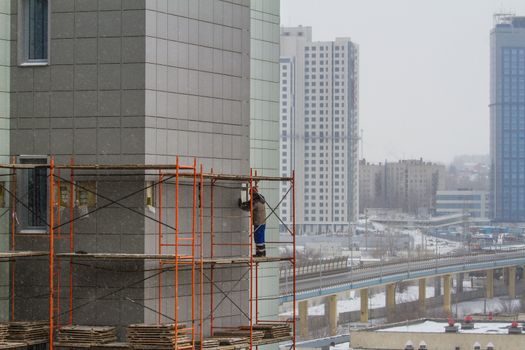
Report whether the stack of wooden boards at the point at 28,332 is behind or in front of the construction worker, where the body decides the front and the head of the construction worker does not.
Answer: in front

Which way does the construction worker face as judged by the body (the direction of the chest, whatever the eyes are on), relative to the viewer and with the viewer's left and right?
facing to the left of the viewer

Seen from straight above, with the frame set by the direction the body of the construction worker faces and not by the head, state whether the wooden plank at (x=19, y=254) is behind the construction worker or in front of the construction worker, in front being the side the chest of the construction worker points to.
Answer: in front
